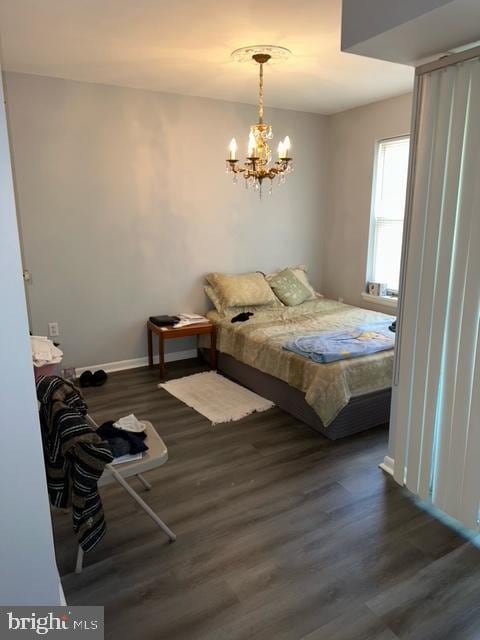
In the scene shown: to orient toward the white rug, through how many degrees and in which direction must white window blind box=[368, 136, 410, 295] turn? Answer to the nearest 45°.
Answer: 0° — it already faces it

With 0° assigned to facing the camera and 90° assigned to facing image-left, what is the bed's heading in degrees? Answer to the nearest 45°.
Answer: approximately 315°

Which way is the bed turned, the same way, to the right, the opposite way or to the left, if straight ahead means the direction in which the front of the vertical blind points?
to the left

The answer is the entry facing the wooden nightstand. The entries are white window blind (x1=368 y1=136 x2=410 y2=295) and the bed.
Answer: the white window blind

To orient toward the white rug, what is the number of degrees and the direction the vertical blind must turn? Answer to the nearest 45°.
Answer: approximately 90° to its right
